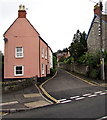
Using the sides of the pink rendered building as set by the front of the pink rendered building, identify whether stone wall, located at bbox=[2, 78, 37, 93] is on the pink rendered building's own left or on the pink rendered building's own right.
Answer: on the pink rendered building's own right

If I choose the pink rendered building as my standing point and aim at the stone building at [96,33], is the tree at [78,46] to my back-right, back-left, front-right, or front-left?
front-left

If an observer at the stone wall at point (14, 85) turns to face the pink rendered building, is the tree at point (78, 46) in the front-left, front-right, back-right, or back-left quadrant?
front-right

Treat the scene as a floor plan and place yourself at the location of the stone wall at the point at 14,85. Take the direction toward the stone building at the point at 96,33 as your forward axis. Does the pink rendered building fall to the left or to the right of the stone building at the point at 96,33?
left
